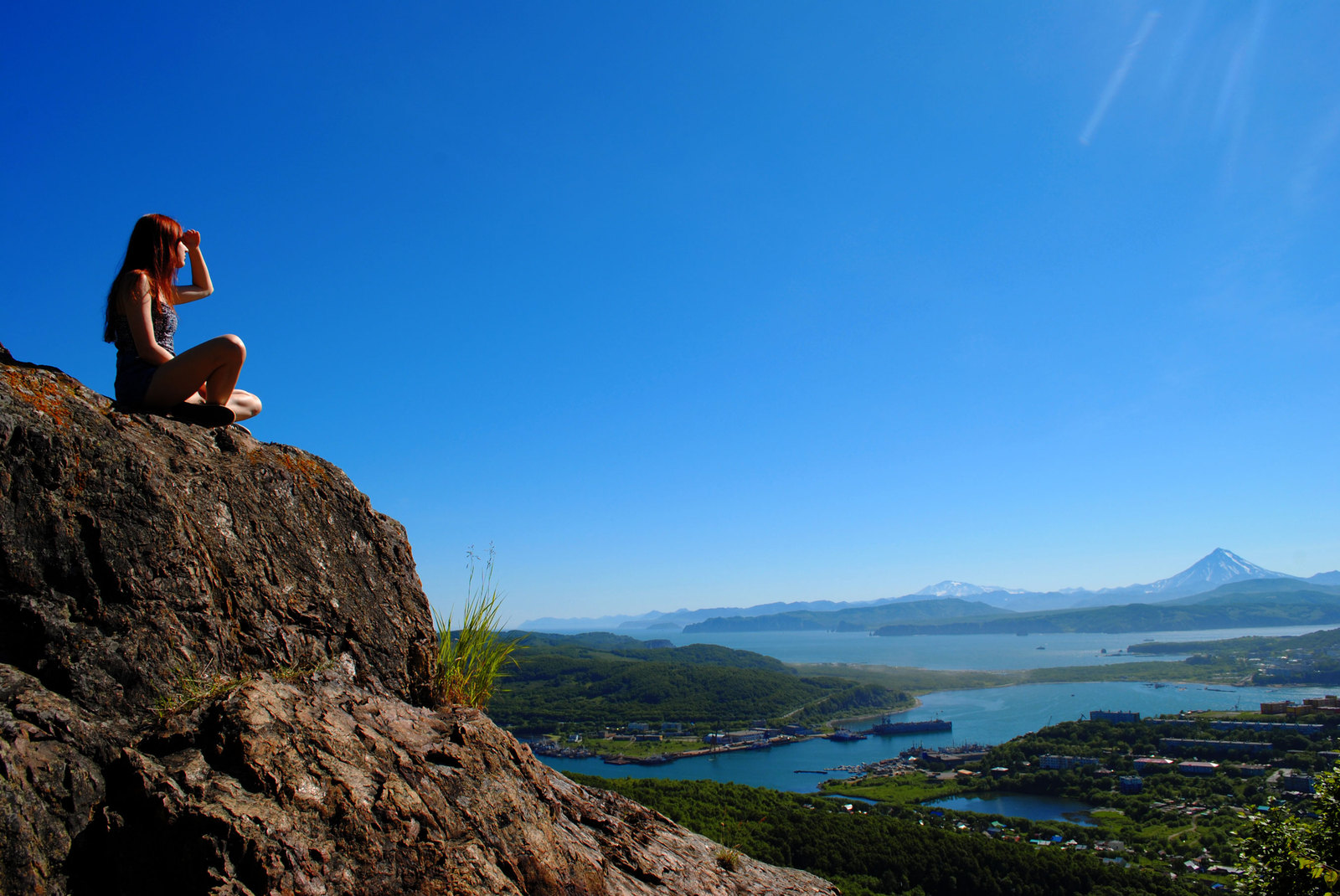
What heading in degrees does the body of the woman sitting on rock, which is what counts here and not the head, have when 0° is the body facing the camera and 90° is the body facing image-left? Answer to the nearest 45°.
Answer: approximately 270°

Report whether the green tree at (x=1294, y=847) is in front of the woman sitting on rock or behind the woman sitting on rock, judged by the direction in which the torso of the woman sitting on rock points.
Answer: in front

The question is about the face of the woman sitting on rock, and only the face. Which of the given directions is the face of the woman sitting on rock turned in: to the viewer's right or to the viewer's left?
to the viewer's right
